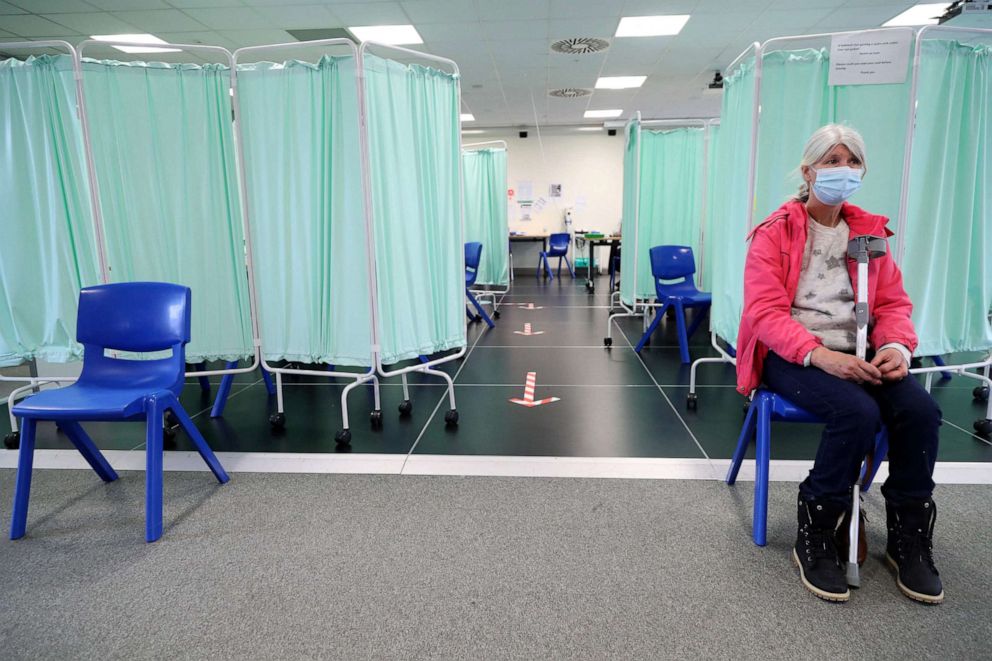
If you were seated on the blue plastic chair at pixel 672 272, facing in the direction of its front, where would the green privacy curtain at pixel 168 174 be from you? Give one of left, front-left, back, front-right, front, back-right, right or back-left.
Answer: right

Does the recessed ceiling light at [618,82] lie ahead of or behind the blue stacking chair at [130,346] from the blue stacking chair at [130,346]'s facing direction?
behind

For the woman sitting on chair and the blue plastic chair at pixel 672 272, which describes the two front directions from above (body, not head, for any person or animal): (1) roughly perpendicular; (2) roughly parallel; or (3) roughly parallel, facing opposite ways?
roughly parallel

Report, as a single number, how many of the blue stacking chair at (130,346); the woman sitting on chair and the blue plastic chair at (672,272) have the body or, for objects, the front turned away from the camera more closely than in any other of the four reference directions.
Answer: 0

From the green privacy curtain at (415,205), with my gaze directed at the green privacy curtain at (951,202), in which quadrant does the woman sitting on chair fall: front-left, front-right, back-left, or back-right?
front-right

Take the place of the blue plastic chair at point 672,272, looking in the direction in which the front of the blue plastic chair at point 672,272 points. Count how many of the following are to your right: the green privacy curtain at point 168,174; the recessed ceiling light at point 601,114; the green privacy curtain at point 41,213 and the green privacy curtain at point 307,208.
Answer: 3

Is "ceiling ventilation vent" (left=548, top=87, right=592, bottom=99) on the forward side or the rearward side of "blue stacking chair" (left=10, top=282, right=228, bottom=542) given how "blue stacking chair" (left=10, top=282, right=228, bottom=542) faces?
on the rearward side

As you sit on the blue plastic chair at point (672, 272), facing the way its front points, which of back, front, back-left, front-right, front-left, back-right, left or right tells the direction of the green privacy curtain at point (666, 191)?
back-left
